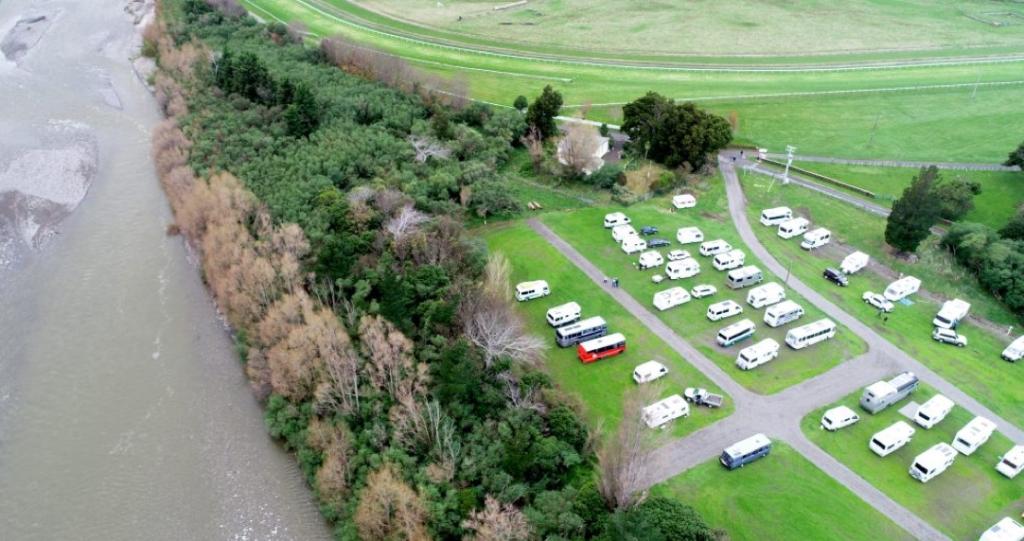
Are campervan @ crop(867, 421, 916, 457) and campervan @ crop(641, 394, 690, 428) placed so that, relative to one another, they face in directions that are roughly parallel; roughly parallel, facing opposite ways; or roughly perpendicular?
roughly parallel

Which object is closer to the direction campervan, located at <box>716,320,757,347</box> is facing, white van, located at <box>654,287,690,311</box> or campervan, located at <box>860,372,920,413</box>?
the white van

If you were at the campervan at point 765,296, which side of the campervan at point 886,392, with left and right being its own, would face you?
right

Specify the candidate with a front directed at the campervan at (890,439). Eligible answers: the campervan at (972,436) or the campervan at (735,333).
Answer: the campervan at (972,436)

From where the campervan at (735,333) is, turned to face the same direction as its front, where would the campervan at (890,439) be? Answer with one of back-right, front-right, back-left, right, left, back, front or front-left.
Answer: left

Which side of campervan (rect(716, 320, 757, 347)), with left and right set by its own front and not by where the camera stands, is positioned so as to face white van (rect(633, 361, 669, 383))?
front

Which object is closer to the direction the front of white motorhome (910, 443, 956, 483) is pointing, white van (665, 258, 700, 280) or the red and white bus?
the red and white bus

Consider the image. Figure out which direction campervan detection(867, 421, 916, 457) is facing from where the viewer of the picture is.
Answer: facing the viewer and to the left of the viewer

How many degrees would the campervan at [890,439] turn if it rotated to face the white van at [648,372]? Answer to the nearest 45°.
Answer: approximately 45° to its right

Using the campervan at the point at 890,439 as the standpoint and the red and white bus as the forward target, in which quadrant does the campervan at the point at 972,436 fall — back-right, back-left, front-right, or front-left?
back-right
